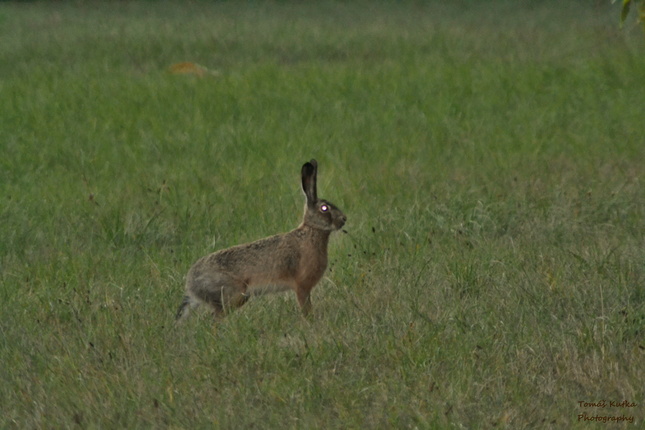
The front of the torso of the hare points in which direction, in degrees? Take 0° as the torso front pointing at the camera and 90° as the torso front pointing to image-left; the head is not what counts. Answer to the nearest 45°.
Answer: approximately 270°
